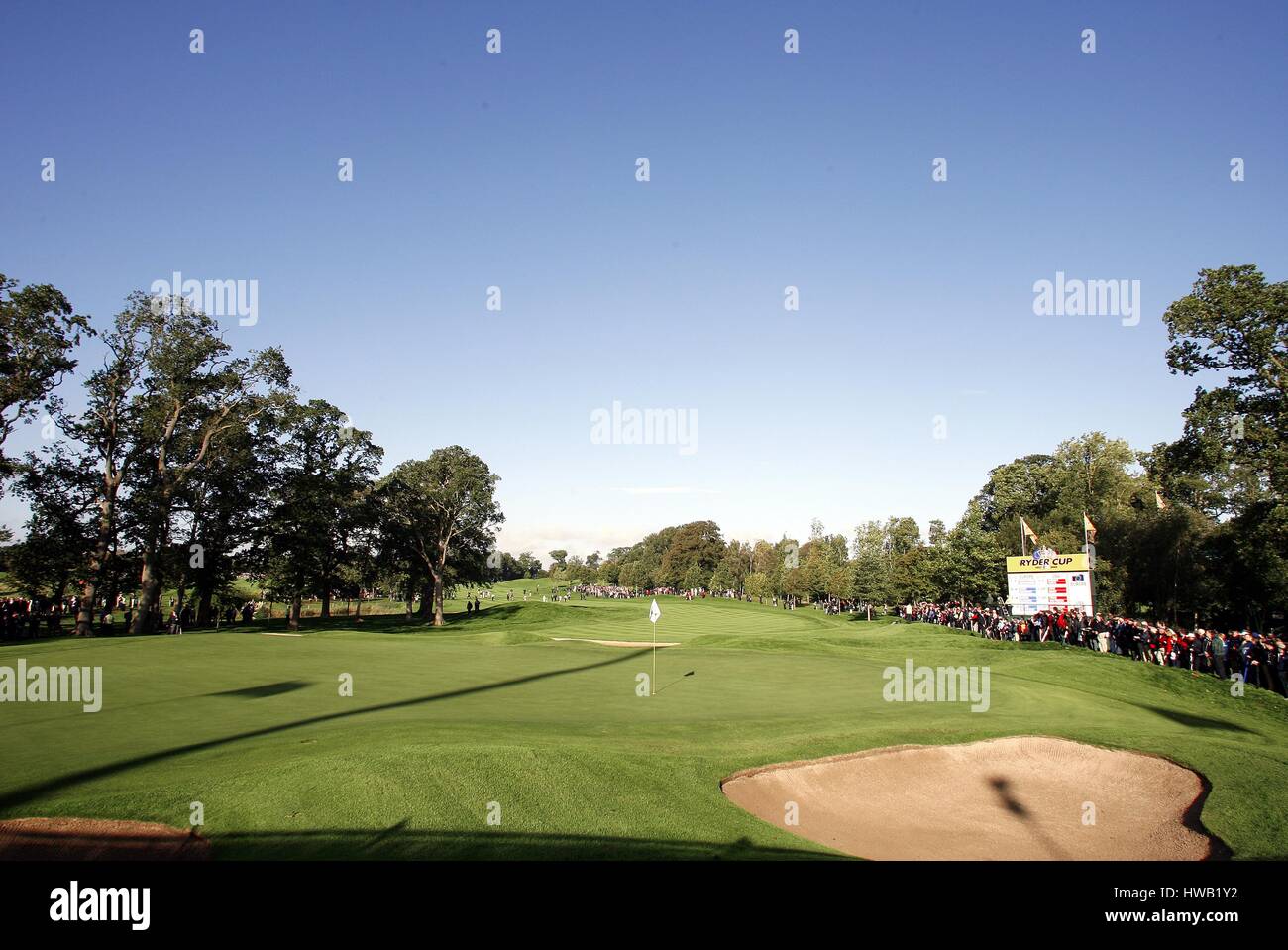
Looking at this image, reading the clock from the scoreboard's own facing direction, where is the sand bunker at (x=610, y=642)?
The sand bunker is roughly at 2 o'clock from the scoreboard.

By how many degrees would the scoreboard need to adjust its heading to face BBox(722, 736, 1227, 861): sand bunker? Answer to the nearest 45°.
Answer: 0° — it already faces it

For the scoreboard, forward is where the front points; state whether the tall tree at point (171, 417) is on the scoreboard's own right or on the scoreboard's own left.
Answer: on the scoreboard's own right

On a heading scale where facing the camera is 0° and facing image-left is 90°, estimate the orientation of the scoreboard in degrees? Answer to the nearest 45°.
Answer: approximately 0°

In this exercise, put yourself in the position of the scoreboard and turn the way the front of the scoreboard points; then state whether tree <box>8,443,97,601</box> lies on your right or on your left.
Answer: on your right

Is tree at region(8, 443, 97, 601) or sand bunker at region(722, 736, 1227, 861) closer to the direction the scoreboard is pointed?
the sand bunker
